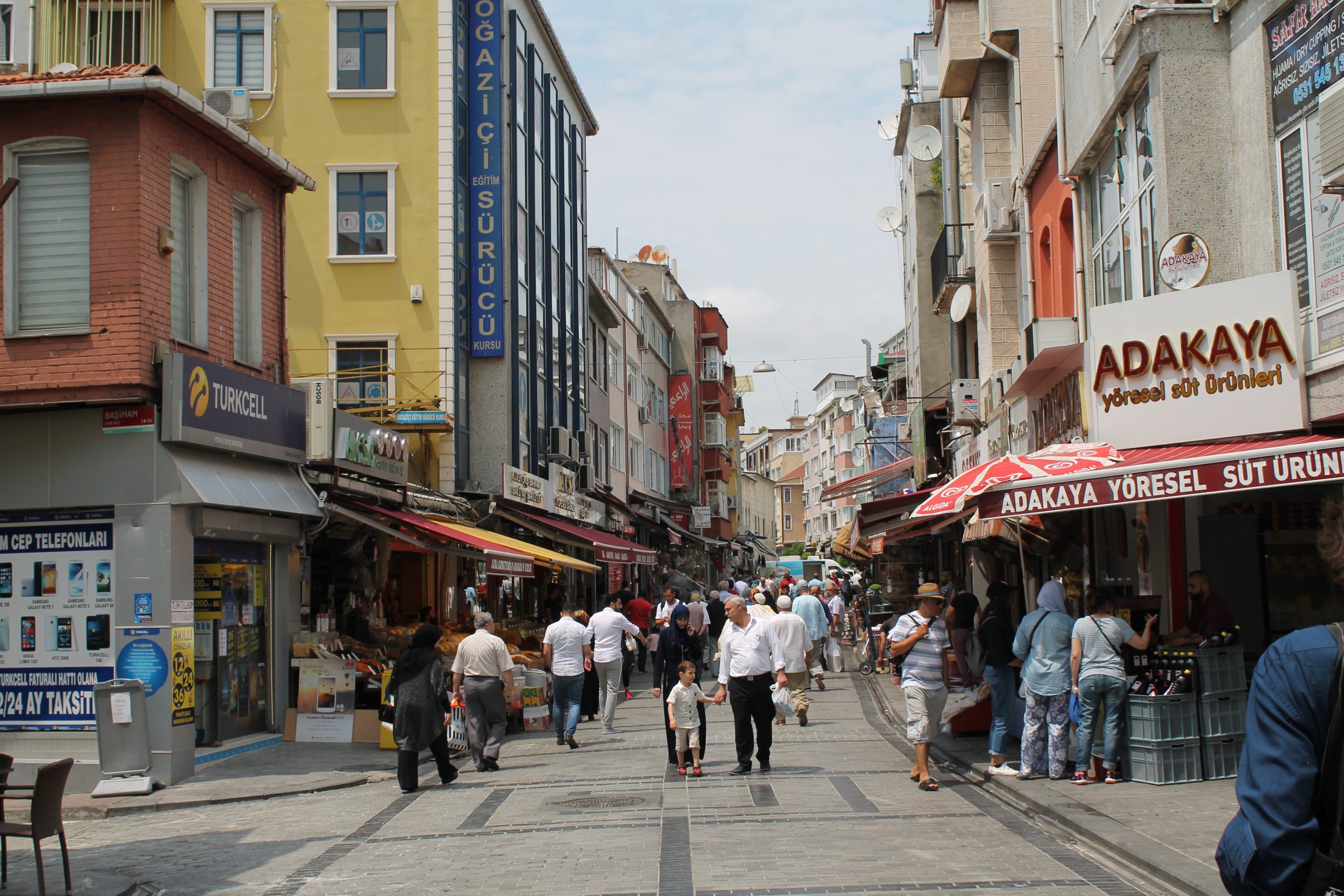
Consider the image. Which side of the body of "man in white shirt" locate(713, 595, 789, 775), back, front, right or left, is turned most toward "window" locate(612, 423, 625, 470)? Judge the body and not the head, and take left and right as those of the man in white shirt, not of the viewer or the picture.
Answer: back

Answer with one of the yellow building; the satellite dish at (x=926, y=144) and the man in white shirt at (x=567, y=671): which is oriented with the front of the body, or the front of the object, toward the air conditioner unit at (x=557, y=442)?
the man in white shirt

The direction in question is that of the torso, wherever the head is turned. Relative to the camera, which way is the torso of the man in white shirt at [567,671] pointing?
away from the camera

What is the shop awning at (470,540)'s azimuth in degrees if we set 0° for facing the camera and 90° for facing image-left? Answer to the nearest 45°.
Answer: approximately 315°

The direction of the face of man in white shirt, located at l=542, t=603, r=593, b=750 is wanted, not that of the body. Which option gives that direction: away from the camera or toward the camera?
away from the camera

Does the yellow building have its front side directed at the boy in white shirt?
yes

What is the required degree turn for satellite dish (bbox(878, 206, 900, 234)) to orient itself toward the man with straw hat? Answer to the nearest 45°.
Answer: approximately 45° to its left

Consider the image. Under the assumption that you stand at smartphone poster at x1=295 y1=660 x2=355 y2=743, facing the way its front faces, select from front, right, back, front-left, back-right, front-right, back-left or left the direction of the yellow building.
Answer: back

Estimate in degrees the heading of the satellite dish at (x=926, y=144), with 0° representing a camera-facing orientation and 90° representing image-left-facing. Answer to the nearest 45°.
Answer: approximately 0°

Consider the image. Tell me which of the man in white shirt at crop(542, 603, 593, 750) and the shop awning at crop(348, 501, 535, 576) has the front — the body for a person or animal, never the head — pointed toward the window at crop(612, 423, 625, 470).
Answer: the man in white shirt

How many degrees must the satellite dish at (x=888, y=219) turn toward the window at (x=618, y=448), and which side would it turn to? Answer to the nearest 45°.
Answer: approximately 90° to its right

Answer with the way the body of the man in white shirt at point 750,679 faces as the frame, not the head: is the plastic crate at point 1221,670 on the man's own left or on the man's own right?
on the man's own left

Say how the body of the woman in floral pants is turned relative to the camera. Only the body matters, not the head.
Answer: away from the camera
